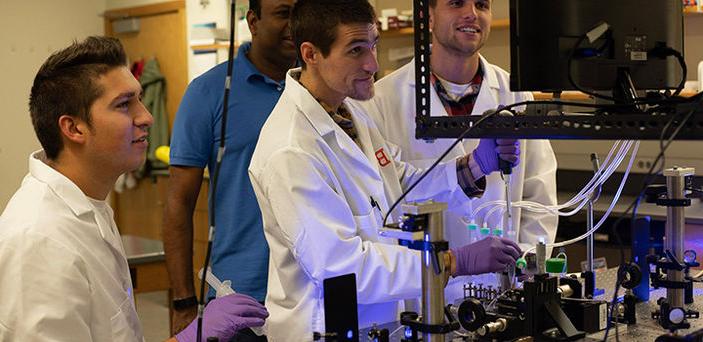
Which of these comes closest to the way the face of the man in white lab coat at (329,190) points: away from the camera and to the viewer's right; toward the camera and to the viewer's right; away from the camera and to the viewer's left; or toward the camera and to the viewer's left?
toward the camera and to the viewer's right

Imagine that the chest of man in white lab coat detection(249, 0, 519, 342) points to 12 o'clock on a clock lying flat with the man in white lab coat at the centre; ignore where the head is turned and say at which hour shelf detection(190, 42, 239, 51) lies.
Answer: The shelf is roughly at 7 o'clock from the man in white lab coat.

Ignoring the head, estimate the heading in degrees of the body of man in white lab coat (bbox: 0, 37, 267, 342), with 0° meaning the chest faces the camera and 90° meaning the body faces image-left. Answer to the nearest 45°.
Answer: approximately 270°

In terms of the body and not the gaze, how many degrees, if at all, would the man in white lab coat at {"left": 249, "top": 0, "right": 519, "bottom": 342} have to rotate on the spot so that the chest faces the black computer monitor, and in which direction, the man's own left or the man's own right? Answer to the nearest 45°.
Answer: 0° — they already face it

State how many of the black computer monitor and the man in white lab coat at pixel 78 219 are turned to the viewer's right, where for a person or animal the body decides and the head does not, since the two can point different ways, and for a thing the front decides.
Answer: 1

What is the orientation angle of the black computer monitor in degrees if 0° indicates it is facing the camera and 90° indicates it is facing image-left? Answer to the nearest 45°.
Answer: approximately 180°

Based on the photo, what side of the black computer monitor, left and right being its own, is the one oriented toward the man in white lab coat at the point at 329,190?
left

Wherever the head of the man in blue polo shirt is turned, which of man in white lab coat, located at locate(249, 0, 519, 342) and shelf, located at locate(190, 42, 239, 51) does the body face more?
the man in white lab coat

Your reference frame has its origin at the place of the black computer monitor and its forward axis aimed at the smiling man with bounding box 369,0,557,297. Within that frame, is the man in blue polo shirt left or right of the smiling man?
left

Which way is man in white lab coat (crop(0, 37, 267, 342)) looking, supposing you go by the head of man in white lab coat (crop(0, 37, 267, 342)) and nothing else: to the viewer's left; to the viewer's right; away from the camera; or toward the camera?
to the viewer's right

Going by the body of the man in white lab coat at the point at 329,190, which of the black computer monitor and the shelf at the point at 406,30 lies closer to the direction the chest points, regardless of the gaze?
the black computer monitor
